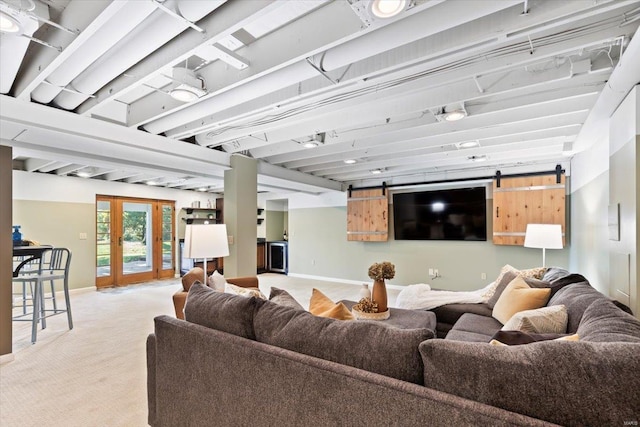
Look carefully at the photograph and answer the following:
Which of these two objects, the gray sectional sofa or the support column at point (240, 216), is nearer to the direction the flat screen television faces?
the gray sectional sofa

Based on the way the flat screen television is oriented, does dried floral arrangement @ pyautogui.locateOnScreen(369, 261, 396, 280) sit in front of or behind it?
in front

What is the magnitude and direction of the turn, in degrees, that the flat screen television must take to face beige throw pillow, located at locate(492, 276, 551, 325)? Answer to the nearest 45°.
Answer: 0° — it already faces it

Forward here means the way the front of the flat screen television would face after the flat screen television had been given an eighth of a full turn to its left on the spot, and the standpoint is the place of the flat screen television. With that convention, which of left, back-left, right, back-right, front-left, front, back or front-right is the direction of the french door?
back-right

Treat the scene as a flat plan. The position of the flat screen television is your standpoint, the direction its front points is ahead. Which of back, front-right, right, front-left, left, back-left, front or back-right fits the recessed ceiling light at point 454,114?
front

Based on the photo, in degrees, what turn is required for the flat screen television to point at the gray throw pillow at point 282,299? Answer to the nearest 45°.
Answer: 0° — it already faces it

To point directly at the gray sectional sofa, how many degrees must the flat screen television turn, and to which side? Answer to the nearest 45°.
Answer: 0° — it already faces it

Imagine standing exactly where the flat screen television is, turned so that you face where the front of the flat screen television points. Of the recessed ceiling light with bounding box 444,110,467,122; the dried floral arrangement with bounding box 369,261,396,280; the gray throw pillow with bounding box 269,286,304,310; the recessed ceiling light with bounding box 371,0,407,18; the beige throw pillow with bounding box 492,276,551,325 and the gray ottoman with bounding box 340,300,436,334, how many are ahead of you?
6

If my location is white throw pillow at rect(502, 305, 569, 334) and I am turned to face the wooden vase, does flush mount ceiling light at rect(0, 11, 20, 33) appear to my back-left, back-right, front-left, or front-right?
front-left

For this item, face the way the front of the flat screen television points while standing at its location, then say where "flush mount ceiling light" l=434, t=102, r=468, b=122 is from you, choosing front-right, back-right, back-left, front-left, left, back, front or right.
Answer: front

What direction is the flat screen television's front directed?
toward the camera

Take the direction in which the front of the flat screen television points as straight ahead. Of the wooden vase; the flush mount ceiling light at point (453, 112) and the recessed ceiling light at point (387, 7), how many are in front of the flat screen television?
3

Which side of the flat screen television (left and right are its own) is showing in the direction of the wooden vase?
front

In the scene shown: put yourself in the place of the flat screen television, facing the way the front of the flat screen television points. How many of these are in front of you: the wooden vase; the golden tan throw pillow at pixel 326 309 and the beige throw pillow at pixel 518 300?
3

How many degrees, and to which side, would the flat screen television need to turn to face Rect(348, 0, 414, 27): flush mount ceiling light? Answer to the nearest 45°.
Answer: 0° — it already faces it
